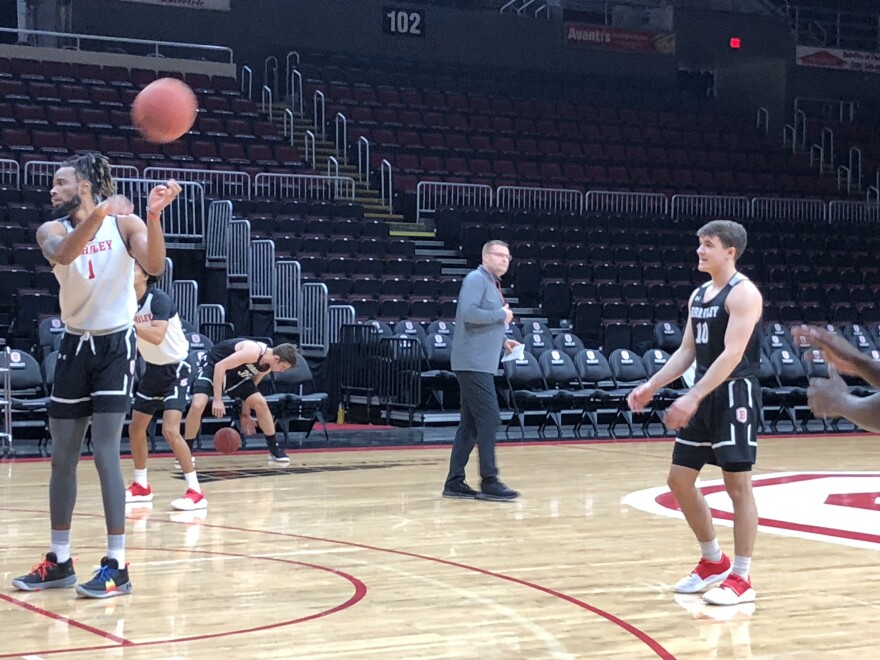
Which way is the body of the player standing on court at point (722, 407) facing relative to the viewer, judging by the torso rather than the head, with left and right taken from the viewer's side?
facing the viewer and to the left of the viewer

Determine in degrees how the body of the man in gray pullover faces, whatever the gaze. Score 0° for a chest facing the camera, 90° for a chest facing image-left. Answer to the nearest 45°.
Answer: approximately 270°

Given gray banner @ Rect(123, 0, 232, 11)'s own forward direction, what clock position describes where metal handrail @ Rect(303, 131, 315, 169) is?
The metal handrail is roughly at 11 o'clock from the gray banner.

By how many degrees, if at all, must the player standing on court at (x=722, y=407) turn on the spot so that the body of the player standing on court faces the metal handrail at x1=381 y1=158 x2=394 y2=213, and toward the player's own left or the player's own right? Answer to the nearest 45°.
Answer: approximately 135° to the player's own right

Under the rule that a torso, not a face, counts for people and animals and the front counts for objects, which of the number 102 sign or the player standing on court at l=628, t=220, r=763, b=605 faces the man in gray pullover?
the number 102 sign

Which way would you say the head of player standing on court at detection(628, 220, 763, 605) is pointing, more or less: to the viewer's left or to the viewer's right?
to the viewer's left

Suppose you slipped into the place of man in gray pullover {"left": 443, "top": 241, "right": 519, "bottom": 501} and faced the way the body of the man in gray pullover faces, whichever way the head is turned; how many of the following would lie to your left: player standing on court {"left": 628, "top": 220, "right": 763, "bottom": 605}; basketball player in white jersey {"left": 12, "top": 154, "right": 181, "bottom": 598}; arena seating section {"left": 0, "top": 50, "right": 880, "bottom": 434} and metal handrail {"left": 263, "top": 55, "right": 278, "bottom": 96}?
2

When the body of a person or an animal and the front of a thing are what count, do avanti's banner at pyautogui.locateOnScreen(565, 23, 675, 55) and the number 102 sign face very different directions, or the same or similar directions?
same or similar directions

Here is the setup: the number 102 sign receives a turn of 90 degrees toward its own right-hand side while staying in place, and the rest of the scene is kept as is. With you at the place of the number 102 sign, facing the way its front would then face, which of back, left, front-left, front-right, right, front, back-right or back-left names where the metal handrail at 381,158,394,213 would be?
left

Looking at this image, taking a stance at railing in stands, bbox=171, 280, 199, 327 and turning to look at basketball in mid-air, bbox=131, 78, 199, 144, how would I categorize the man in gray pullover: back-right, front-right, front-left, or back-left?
front-left

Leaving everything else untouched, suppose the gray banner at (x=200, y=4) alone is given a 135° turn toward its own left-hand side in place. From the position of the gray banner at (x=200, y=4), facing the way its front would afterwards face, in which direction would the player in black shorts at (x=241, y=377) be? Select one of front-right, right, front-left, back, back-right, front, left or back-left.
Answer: back-right

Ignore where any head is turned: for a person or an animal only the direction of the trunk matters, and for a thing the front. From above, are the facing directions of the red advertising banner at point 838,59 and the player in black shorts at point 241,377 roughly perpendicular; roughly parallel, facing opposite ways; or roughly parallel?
roughly perpendicular

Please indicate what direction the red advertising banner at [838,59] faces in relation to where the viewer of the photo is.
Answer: facing the viewer

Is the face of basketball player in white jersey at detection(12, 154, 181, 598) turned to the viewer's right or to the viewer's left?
to the viewer's left

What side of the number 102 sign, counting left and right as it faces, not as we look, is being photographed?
front

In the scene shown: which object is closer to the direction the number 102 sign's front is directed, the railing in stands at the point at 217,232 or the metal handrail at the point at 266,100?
the railing in stands
